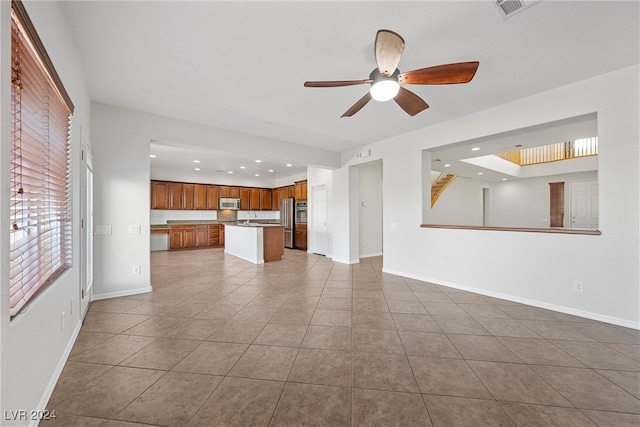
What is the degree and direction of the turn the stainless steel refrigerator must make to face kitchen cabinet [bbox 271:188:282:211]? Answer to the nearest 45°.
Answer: approximately 135° to its right

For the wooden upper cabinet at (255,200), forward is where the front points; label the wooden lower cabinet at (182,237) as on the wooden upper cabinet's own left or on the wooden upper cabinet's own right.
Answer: on the wooden upper cabinet's own right

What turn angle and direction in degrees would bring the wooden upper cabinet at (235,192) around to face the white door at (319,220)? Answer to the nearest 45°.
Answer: approximately 45° to its left

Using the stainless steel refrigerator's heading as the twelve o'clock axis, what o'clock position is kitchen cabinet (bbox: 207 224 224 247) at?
The kitchen cabinet is roughly at 2 o'clock from the stainless steel refrigerator.

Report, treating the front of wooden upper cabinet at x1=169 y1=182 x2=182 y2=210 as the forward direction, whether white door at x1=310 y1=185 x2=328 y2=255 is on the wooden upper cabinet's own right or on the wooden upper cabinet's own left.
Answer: on the wooden upper cabinet's own left
